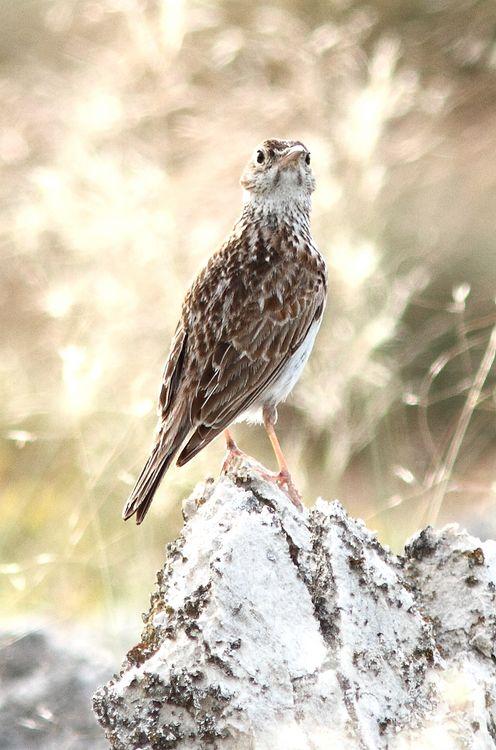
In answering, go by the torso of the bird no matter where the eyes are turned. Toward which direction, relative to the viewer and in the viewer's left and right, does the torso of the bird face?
facing away from the viewer and to the right of the viewer

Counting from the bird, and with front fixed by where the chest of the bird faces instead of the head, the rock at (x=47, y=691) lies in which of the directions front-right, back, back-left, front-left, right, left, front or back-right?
left
